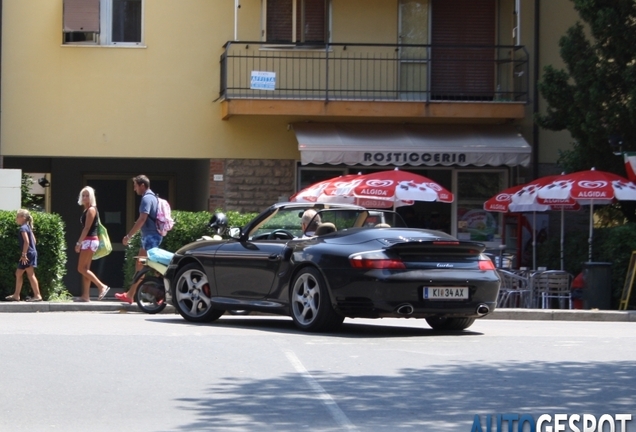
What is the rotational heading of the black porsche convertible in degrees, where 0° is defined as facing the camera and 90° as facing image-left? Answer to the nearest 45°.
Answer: approximately 135°

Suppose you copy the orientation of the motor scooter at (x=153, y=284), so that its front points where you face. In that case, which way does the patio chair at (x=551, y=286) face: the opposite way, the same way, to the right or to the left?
to the left

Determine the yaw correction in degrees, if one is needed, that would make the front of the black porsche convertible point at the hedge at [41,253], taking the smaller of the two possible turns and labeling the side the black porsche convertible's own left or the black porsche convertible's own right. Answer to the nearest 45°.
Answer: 0° — it already faces it

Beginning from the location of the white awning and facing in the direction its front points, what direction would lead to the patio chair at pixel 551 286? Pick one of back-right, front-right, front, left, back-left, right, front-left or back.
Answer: front-left

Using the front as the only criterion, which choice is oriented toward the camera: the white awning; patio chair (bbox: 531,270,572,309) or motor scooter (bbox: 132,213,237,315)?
the white awning

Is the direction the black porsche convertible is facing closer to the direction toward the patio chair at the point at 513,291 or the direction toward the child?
the child

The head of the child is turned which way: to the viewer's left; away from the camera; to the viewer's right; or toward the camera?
to the viewer's left

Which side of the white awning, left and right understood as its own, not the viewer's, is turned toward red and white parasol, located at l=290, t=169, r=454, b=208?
front

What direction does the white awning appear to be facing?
toward the camera

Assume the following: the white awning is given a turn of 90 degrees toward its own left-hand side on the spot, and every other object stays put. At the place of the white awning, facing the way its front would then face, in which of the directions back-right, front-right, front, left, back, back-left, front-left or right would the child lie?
back-right

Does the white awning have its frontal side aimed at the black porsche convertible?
yes

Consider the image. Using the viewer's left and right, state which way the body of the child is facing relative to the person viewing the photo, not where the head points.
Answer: facing to the left of the viewer
